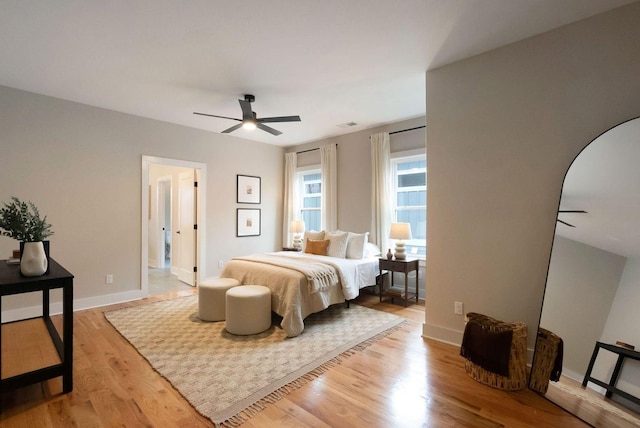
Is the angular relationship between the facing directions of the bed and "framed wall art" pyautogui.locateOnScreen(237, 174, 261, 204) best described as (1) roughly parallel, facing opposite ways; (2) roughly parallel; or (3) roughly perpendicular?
roughly perpendicular

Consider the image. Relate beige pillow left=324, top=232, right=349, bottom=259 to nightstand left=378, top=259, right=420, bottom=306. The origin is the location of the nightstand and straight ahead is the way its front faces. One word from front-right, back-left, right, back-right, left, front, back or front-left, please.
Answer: front-right

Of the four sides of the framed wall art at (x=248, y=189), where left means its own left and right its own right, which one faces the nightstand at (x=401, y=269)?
front

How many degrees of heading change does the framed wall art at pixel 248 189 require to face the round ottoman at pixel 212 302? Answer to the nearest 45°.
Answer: approximately 45° to its right

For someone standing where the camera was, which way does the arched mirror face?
facing the viewer and to the left of the viewer

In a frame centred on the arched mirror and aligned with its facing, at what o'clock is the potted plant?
The potted plant is roughly at 12 o'clock from the arched mirror.

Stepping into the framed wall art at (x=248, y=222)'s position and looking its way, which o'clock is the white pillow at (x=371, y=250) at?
The white pillow is roughly at 12 o'clock from the framed wall art.

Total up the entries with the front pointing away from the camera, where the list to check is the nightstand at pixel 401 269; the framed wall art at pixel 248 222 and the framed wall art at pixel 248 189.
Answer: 0

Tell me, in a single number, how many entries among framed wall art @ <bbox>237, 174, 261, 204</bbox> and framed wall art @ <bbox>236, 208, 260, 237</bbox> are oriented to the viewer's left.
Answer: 0

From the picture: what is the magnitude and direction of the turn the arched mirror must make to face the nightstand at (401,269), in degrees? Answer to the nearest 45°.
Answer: approximately 90° to its right

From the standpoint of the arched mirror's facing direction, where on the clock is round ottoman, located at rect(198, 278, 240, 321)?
The round ottoman is roughly at 1 o'clock from the arched mirror.

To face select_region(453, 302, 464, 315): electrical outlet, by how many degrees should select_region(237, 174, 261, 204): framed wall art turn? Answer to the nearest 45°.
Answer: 0° — it already faces it

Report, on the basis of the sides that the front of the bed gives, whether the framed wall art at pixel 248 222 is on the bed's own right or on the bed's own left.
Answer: on the bed's own right

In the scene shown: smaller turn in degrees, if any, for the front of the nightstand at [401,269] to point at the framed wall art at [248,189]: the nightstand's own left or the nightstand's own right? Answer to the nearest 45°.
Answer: approximately 45° to the nightstand's own right

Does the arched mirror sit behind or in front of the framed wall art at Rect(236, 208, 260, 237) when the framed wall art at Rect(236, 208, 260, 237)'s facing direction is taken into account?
in front

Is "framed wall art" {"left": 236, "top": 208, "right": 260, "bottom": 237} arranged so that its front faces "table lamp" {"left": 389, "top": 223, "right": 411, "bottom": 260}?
yes
